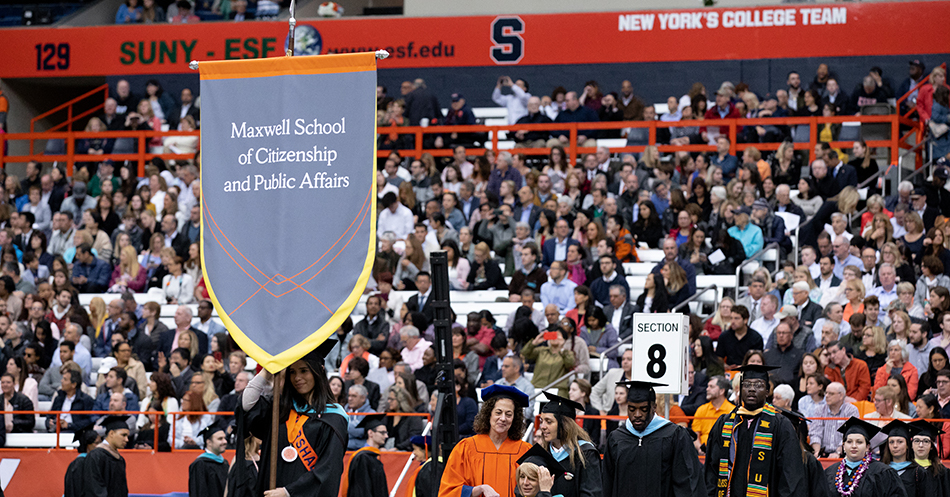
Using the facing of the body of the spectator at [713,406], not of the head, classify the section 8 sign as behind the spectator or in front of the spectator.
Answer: in front

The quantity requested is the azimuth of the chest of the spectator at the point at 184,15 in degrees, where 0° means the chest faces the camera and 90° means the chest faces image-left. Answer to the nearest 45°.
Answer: approximately 0°

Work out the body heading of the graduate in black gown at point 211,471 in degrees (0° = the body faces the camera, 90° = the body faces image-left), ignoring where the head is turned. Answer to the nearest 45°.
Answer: approximately 315°

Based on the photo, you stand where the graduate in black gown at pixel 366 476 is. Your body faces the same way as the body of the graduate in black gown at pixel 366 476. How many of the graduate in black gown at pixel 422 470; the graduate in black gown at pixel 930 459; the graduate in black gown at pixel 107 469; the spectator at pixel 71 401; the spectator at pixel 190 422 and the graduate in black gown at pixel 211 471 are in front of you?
2

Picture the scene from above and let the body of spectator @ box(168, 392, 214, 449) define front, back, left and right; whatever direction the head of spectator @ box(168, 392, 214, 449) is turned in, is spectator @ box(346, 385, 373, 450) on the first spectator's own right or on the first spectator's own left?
on the first spectator's own left

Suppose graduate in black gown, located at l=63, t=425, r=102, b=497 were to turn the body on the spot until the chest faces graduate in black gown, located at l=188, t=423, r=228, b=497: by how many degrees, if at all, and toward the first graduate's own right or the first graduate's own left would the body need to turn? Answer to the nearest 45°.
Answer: approximately 45° to the first graduate's own right

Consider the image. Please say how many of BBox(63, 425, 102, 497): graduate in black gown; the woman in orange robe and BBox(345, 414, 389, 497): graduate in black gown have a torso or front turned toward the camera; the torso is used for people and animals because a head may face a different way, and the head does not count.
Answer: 1

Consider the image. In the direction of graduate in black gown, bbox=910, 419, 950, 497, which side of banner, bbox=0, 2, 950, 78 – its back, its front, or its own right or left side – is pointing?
front

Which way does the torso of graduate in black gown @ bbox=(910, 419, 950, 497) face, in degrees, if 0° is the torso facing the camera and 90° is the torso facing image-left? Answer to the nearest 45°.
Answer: approximately 45°

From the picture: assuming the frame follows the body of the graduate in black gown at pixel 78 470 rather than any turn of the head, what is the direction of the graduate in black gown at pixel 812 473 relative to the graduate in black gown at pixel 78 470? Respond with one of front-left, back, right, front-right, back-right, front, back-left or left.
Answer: front-right
